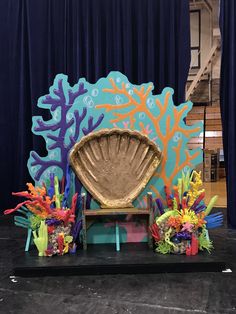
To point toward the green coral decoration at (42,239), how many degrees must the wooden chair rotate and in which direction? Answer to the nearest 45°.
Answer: approximately 45° to its right

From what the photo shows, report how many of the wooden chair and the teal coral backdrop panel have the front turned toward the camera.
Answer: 2

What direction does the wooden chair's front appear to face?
toward the camera

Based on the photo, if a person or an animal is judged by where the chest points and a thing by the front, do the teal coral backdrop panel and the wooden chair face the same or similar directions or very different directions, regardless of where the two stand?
same or similar directions

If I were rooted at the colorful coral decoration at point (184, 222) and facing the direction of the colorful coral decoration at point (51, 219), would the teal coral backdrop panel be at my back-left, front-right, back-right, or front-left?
front-right
